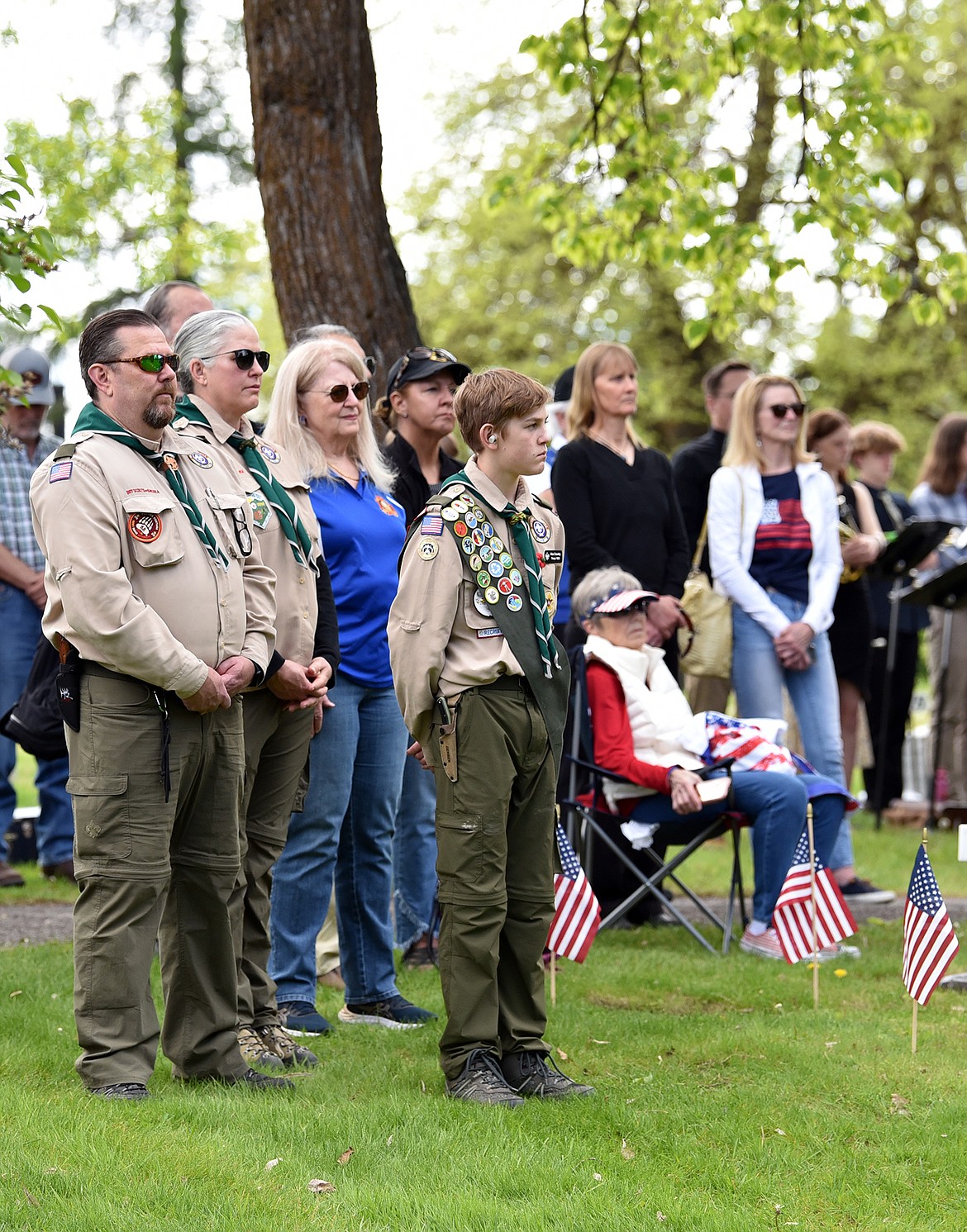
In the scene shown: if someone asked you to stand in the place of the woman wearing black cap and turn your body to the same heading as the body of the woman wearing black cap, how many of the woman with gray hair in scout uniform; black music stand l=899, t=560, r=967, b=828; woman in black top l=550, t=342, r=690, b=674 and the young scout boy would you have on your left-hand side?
2

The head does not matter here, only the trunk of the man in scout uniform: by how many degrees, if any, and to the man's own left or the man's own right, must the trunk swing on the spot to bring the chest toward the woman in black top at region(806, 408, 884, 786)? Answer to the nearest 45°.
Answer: approximately 90° to the man's own left

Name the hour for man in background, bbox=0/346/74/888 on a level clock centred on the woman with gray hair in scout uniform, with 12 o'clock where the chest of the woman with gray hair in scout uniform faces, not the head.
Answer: The man in background is roughly at 7 o'clock from the woman with gray hair in scout uniform.

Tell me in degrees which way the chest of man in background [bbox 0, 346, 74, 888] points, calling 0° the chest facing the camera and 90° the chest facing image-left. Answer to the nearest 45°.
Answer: approximately 315°

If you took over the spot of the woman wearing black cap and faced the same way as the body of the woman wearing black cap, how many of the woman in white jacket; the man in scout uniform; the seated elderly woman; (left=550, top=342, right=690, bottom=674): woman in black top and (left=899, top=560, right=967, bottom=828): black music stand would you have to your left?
4

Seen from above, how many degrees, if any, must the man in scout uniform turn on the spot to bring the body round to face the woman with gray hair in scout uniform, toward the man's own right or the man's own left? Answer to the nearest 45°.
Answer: approximately 90° to the man's own left

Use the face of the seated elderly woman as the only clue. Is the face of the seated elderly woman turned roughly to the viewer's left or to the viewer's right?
to the viewer's right
